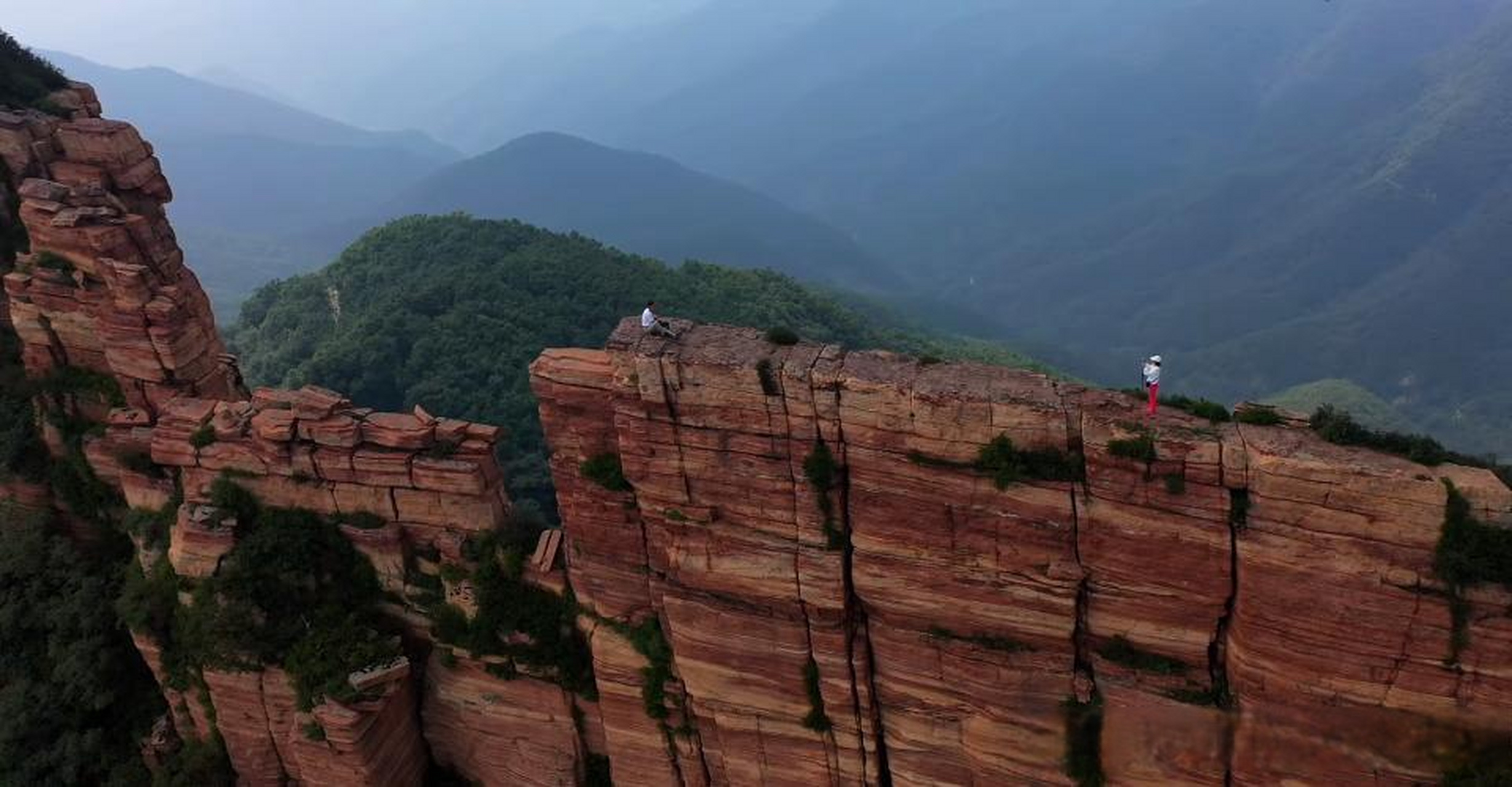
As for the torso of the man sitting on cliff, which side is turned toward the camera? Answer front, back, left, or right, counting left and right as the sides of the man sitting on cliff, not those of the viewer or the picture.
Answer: right

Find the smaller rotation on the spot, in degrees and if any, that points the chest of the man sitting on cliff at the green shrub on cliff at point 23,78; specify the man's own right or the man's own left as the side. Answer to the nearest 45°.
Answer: approximately 135° to the man's own left

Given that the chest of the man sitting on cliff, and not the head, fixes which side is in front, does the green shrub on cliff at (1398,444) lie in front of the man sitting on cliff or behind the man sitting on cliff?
in front

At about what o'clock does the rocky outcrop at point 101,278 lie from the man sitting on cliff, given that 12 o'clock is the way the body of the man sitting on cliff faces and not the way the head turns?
The rocky outcrop is roughly at 7 o'clock from the man sitting on cliff.
